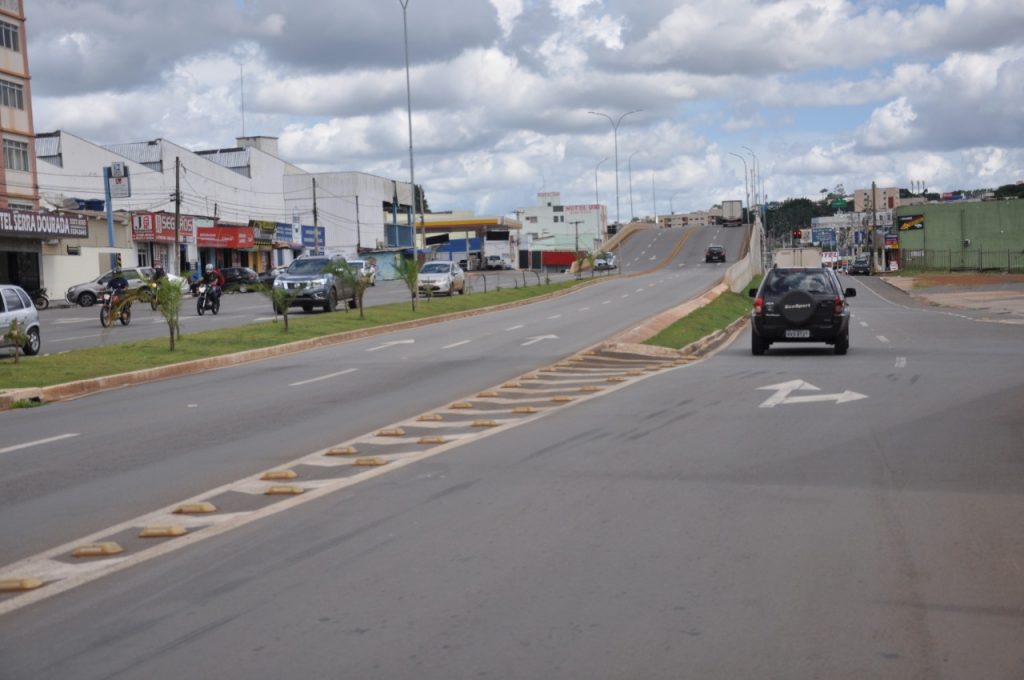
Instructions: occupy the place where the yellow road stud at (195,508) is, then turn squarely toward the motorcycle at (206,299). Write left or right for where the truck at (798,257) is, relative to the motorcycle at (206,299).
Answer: right

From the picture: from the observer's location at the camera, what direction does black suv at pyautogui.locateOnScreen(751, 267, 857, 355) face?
facing away from the viewer

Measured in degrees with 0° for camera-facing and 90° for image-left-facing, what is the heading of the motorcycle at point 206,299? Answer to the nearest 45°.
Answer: approximately 45°

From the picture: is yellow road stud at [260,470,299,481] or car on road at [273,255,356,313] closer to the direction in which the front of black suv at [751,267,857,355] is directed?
the car on road

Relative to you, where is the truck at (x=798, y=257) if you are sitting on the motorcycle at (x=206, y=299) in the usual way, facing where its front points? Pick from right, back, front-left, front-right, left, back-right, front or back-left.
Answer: back-left

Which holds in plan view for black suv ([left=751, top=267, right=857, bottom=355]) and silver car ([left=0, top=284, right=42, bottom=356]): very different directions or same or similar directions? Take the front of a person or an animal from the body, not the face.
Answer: very different directions

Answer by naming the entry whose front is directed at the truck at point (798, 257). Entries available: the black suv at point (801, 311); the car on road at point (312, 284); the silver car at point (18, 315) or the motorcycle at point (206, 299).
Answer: the black suv
